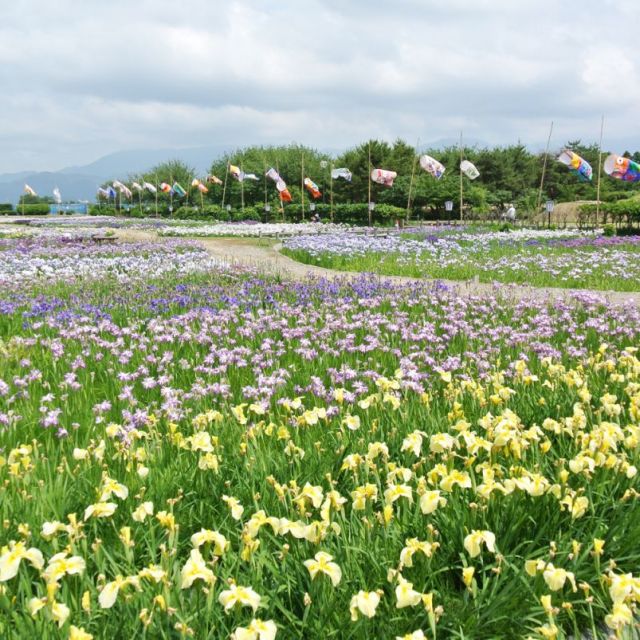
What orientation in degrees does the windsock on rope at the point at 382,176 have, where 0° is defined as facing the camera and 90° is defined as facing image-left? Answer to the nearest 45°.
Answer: approximately 90°

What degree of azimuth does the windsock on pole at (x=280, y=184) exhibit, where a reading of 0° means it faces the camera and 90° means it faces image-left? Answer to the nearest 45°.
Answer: approximately 90°

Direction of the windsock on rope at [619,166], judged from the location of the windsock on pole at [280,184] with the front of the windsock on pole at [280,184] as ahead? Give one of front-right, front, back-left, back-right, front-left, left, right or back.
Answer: back-left

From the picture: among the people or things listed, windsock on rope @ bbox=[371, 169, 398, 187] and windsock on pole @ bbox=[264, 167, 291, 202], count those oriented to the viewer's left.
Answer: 2
